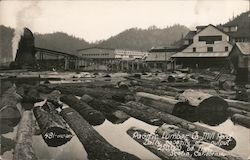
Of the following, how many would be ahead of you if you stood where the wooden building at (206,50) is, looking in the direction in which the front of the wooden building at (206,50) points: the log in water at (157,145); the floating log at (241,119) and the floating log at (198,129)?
3

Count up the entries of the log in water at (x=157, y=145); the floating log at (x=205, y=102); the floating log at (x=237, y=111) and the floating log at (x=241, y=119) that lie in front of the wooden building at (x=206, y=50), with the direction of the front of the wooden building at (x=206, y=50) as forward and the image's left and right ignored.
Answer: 4

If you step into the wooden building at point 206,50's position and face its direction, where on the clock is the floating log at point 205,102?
The floating log is roughly at 12 o'clock from the wooden building.

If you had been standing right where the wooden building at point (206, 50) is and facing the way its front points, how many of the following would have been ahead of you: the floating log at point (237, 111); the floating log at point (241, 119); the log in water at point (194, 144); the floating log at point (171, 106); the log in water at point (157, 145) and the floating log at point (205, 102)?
6

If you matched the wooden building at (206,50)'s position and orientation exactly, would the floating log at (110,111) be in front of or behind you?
in front

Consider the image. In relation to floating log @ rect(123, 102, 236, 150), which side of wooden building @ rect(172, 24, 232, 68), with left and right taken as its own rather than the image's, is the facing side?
front

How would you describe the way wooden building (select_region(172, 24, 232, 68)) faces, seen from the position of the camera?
facing the viewer

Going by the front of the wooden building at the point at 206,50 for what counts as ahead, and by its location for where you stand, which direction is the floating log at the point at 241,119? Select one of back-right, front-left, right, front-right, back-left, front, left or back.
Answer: front

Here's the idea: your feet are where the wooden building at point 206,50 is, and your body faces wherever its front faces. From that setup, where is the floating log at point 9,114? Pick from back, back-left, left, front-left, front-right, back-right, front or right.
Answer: front-right

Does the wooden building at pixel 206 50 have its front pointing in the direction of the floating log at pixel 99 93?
yes

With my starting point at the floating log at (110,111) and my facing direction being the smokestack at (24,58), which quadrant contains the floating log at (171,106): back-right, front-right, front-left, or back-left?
back-right

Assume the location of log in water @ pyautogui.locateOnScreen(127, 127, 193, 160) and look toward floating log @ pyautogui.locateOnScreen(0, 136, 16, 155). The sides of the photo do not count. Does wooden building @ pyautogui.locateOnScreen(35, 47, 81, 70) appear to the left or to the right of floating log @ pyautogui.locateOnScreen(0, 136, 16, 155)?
right

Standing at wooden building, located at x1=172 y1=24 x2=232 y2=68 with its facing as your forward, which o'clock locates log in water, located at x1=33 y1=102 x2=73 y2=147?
The log in water is roughly at 1 o'clock from the wooden building.

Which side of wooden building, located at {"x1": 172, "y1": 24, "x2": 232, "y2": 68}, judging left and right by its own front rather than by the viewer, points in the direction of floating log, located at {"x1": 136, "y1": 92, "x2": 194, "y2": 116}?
front

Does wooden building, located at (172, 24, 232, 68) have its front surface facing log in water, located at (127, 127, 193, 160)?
yes

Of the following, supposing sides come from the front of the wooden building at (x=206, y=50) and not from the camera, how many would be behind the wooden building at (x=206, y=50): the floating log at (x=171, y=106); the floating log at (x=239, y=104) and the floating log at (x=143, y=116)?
0

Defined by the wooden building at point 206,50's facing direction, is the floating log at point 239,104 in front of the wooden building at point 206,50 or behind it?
in front

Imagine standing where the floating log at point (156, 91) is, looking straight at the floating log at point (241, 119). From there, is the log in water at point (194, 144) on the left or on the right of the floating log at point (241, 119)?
right

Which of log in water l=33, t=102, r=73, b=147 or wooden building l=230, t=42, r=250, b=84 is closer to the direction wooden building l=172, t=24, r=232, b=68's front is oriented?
the log in water

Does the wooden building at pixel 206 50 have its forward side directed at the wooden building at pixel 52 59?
no

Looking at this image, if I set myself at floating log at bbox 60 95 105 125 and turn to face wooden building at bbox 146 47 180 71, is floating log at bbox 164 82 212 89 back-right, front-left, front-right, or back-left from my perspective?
front-right

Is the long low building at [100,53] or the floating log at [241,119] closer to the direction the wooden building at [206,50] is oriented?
the floating log

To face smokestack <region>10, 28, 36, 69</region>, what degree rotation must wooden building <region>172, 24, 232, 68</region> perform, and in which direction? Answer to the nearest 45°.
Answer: approximately 90° to its right

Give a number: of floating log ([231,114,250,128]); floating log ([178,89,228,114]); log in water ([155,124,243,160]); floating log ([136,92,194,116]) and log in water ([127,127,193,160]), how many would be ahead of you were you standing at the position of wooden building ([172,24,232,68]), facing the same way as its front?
5
